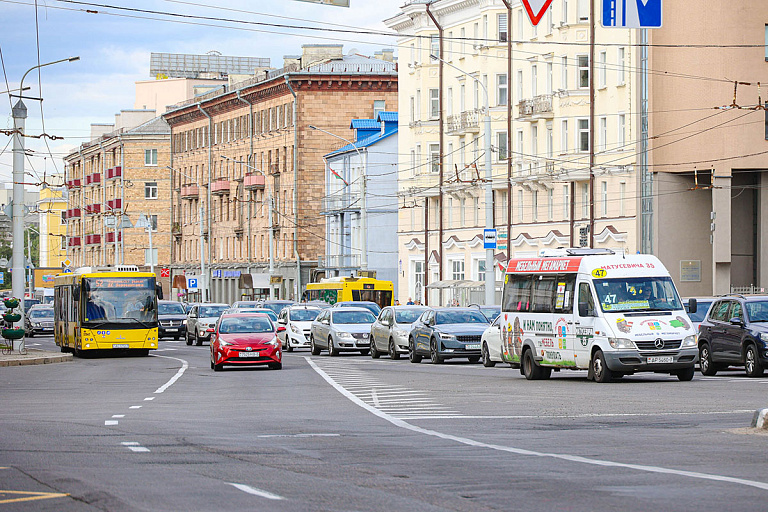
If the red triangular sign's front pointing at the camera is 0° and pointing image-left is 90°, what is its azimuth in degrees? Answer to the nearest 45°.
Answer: approximately 0°

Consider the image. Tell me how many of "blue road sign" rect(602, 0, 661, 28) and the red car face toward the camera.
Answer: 2

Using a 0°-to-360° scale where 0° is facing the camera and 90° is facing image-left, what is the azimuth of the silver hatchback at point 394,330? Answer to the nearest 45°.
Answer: approximately 315°

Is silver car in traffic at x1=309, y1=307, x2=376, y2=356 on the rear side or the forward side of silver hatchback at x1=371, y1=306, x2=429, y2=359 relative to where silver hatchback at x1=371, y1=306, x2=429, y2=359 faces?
on the rear side

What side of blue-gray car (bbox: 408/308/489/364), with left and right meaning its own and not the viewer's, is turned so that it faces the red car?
right

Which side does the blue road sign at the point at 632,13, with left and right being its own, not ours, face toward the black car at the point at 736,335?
back

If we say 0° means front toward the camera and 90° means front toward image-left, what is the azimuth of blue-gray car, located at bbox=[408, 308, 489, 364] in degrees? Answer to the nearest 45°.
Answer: approximately 315°

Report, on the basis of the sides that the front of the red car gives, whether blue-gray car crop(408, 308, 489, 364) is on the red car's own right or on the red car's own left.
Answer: on the red car's own left

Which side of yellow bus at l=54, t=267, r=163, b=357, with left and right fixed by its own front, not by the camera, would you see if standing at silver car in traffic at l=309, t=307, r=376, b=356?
left

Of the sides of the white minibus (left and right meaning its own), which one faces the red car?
back
